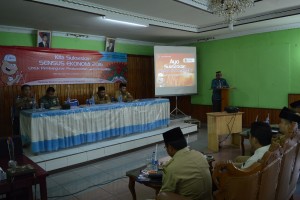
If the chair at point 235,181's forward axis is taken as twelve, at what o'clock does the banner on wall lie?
The banner on wall is roughly at 12 o'clock from the chair.

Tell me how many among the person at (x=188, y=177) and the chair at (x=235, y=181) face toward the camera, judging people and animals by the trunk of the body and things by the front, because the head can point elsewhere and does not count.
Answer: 0

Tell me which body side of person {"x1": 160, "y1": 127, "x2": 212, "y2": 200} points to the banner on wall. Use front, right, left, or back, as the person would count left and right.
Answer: front

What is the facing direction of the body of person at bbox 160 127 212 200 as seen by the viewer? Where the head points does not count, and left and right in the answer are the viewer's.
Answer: facing away from the viewer and to the left of the viewer

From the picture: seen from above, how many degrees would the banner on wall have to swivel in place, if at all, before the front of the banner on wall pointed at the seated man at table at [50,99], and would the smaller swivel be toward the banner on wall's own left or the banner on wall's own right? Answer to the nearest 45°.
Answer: approximately 45° to the banner on wall's own right

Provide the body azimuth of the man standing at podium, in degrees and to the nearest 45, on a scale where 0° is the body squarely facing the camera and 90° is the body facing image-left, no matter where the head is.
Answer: approximately 315°

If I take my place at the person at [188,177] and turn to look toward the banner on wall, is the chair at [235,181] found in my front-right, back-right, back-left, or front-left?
back-right

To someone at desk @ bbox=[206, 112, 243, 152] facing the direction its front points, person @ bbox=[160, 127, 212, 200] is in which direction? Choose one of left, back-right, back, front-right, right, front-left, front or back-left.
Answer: front-right

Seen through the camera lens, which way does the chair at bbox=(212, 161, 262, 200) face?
facing away from the viewer and to the left of the viewer

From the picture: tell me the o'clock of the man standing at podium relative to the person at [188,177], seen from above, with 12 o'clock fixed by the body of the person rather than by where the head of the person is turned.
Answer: The man standing at podium is roughly at 2 o'clock from the person.

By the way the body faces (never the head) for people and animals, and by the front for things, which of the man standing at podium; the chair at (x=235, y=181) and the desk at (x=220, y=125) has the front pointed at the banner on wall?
the chair

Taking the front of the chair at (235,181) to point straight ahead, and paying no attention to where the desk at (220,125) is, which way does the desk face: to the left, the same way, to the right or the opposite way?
the opposite way

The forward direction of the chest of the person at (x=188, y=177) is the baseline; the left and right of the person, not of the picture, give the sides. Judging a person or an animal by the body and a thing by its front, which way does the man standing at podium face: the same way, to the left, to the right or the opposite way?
the opposite way
